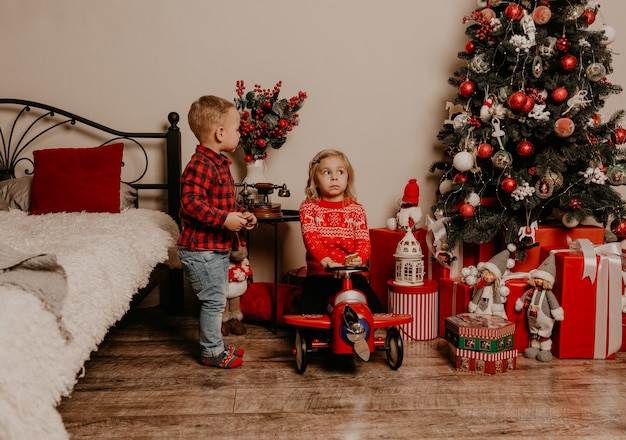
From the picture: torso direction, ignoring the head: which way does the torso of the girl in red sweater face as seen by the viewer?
toward the camera

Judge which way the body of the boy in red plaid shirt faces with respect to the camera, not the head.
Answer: to the viewer's right

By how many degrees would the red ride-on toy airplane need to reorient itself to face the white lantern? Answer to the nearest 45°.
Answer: approximately 135° to its left

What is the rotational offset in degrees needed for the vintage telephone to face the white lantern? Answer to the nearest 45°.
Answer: approximately 90° to its left

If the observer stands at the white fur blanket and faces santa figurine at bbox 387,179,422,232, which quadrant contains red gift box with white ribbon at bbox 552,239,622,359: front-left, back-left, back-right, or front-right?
front-right

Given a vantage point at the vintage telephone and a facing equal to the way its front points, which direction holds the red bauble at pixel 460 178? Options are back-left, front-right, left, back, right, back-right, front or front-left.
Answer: left

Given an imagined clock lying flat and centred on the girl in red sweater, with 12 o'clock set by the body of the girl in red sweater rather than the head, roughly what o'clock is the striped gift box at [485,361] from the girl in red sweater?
The striped gift box is roughly at 10 o'clock from the girl in red sweater.

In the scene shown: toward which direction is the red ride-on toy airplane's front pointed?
toward the camera

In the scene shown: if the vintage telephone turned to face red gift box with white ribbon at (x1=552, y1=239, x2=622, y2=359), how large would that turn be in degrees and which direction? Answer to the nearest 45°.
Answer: approximately 90° to its left

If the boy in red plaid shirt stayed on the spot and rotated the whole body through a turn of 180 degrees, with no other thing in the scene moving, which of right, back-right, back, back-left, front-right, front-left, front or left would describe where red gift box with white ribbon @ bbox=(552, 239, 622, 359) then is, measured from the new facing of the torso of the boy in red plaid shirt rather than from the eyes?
back

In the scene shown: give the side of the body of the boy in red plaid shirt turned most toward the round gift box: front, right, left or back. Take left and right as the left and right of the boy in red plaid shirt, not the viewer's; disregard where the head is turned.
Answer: front

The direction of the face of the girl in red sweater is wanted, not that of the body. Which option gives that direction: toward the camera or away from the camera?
toward the camera

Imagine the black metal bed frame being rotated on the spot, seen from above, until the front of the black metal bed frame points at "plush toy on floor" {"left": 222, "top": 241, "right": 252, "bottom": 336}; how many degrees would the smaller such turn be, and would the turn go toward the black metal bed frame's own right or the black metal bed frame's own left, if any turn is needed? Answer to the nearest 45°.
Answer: approximately 45° to the black metal bed frame's own left

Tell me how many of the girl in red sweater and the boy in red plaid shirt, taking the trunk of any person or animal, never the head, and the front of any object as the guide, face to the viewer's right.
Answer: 1

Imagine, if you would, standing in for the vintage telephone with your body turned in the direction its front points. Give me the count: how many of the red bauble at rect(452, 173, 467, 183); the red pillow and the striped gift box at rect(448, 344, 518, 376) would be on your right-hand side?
1

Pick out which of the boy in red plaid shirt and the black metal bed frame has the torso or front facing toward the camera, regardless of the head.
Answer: the black metal bed frame

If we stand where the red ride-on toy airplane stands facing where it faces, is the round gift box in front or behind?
behind

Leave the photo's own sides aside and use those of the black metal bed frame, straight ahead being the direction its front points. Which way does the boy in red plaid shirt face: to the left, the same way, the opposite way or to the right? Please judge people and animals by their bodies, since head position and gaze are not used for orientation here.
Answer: to the left

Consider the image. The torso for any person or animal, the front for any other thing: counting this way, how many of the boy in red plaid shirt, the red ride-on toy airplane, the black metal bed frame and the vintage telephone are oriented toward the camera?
3

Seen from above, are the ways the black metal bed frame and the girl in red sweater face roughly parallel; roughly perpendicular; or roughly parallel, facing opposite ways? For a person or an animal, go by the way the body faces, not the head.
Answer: roughly parallel

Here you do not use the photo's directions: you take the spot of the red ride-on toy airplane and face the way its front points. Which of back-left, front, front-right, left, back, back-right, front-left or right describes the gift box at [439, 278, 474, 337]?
back-left

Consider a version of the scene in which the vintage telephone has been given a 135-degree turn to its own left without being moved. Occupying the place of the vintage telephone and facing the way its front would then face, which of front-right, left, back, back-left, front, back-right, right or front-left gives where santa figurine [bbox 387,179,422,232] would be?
front-right
